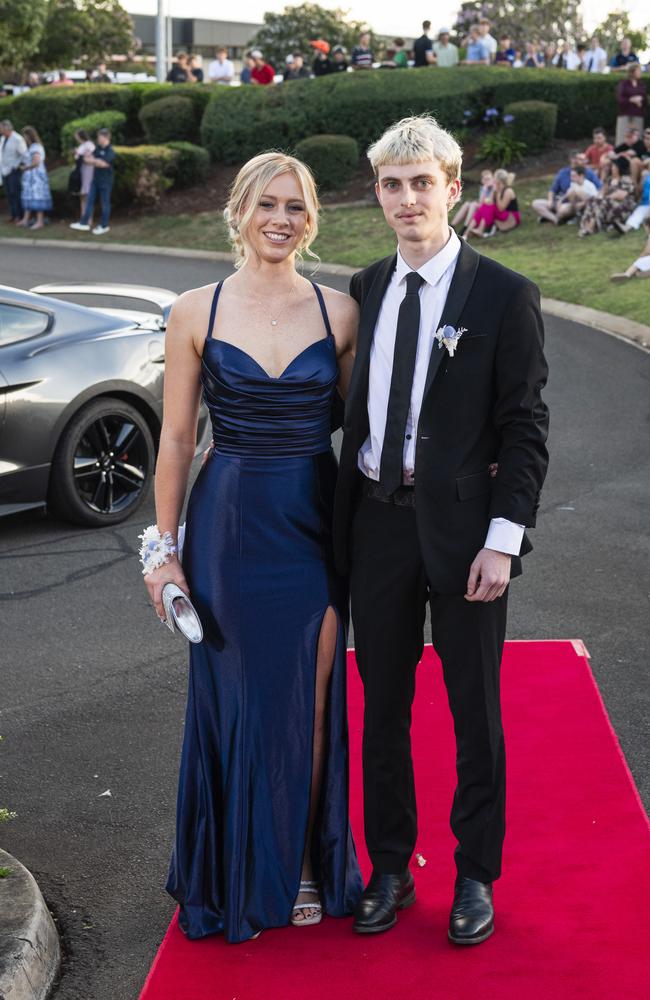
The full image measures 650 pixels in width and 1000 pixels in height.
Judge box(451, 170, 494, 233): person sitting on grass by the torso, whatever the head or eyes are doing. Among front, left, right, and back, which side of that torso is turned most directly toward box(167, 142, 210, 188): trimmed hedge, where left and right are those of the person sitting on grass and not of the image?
right

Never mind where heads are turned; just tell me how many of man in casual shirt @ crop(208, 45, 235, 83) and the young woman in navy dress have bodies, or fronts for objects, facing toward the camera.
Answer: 2

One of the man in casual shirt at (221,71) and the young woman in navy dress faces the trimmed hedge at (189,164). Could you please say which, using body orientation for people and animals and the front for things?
the man in casual shirt

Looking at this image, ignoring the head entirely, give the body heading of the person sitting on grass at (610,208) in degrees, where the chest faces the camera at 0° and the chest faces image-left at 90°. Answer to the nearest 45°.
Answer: approximately 45°

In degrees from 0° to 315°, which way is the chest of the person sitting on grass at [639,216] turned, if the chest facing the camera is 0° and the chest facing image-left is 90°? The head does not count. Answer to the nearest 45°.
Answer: approximately 45°

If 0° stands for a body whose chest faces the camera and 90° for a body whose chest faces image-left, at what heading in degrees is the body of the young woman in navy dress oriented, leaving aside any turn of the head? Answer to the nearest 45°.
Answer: approximately 0°

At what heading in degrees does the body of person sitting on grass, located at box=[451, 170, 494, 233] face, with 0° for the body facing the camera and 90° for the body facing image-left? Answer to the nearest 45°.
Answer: approximately 45°

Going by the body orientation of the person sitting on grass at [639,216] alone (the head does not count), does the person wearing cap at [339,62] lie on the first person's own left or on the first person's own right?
on the first person's own right

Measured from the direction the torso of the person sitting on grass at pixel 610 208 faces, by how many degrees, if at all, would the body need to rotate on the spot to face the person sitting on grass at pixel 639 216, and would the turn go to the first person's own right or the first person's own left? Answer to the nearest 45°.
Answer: approximately 90° to the first person's own left

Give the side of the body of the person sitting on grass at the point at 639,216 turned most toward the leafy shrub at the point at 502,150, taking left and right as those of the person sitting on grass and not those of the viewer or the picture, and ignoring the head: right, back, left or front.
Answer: right
